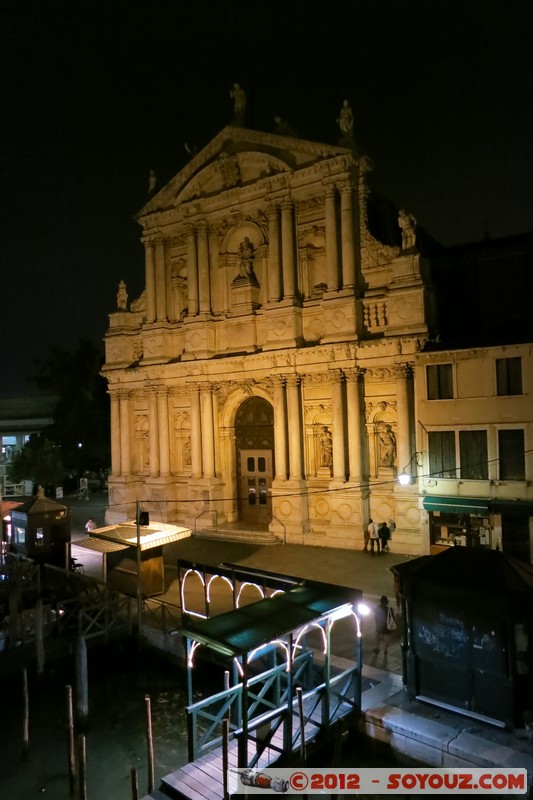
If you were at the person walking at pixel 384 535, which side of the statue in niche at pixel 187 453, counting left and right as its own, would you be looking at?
left

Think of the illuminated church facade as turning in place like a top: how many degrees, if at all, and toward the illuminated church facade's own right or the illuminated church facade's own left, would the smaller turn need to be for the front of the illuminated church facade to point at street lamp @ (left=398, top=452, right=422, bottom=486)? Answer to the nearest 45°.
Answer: approximately 90° to the illuminated church facade's own left

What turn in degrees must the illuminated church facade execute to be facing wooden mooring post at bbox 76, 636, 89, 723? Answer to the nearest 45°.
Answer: approximately 45° to its left

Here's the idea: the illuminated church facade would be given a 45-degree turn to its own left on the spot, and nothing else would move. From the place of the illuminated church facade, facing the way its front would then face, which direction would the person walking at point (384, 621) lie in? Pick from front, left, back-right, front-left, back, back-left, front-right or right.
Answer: front

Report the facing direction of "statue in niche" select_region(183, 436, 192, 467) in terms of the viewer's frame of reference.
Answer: facing the viewer and to the left of the viewer

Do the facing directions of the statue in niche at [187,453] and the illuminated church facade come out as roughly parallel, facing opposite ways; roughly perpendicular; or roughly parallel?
roughly parallel

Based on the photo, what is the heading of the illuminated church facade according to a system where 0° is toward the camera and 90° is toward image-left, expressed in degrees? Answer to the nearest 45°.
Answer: approximately 45°

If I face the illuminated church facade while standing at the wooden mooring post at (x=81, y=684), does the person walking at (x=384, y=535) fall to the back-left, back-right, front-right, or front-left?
front-right

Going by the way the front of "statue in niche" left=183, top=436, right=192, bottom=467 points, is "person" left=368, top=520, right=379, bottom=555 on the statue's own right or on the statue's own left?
on the statue's own left

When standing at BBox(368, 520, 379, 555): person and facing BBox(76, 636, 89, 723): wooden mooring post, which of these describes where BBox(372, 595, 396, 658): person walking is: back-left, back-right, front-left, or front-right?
front-left

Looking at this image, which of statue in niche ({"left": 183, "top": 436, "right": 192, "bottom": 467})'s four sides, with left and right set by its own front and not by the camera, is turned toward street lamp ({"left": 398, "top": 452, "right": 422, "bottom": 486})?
left

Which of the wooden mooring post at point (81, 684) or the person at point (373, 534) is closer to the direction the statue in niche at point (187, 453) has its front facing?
the wooden mooring post
